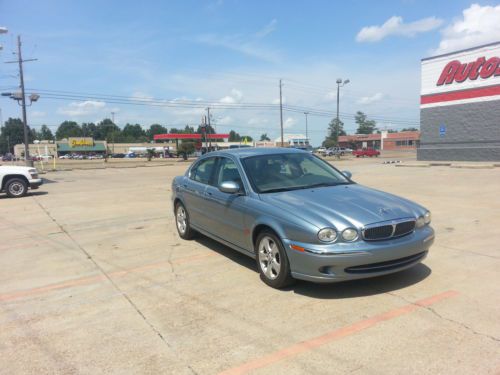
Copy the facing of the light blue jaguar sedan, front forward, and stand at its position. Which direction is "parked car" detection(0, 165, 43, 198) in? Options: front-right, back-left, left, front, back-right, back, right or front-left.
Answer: back

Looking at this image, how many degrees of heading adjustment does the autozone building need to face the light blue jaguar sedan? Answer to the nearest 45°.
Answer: approximately 45° to its left

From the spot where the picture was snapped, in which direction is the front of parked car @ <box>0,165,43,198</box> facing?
facing to the right of the viewer

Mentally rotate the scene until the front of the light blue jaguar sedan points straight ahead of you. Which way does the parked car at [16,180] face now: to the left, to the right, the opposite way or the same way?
to the left

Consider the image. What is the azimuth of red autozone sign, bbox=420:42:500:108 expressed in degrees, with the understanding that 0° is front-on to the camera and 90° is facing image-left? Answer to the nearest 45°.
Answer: approximately 45°

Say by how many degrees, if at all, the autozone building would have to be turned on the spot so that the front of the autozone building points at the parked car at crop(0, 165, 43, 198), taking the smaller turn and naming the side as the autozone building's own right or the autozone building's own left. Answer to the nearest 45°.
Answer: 0° — it already faces it

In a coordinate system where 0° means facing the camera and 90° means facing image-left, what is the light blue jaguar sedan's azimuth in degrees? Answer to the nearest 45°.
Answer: approximately 315°

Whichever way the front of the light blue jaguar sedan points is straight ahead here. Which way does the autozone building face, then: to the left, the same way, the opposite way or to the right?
to the right

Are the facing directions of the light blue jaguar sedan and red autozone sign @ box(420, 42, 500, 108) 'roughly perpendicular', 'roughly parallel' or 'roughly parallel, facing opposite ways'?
roughly perpendicular

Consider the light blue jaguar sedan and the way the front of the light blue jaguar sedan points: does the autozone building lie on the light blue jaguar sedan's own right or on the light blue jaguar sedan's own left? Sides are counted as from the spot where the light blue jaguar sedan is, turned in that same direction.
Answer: on the light blue jaguar sedan's own left
